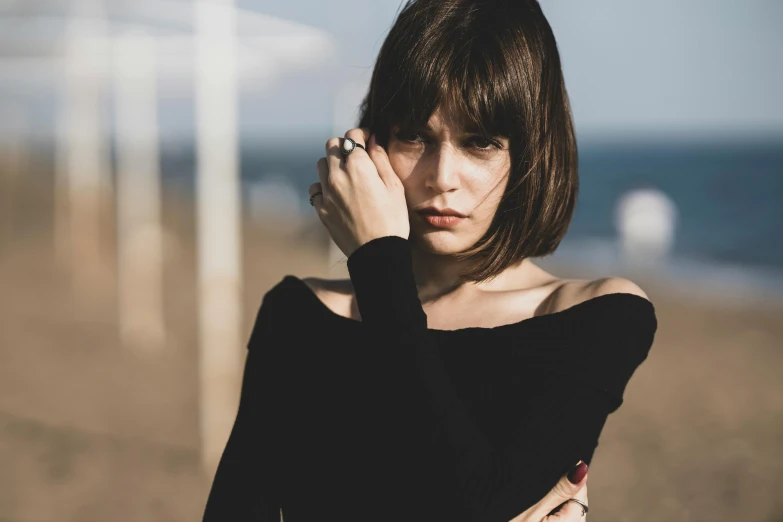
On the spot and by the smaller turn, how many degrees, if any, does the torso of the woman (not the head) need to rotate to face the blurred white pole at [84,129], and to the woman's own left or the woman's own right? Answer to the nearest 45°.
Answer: approximately 135° to the woman's own right

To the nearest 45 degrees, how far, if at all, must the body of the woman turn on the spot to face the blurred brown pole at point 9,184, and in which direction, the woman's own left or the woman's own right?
approximately 135° to the woman's own right

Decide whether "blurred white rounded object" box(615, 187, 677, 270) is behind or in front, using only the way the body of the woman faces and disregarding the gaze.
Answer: behind

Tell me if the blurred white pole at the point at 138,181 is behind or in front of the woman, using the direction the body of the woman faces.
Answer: behind

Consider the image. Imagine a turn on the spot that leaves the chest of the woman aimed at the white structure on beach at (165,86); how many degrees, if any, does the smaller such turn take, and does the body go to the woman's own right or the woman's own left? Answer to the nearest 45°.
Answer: approximately 180°

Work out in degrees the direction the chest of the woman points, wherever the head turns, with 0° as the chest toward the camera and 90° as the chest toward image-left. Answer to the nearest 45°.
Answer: approximately 0°

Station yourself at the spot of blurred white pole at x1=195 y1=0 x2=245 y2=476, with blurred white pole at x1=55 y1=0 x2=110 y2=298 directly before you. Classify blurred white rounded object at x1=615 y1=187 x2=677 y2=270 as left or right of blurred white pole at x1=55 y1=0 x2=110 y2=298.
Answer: right

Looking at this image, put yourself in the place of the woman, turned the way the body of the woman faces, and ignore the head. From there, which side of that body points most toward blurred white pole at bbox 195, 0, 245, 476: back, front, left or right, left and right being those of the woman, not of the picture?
back
